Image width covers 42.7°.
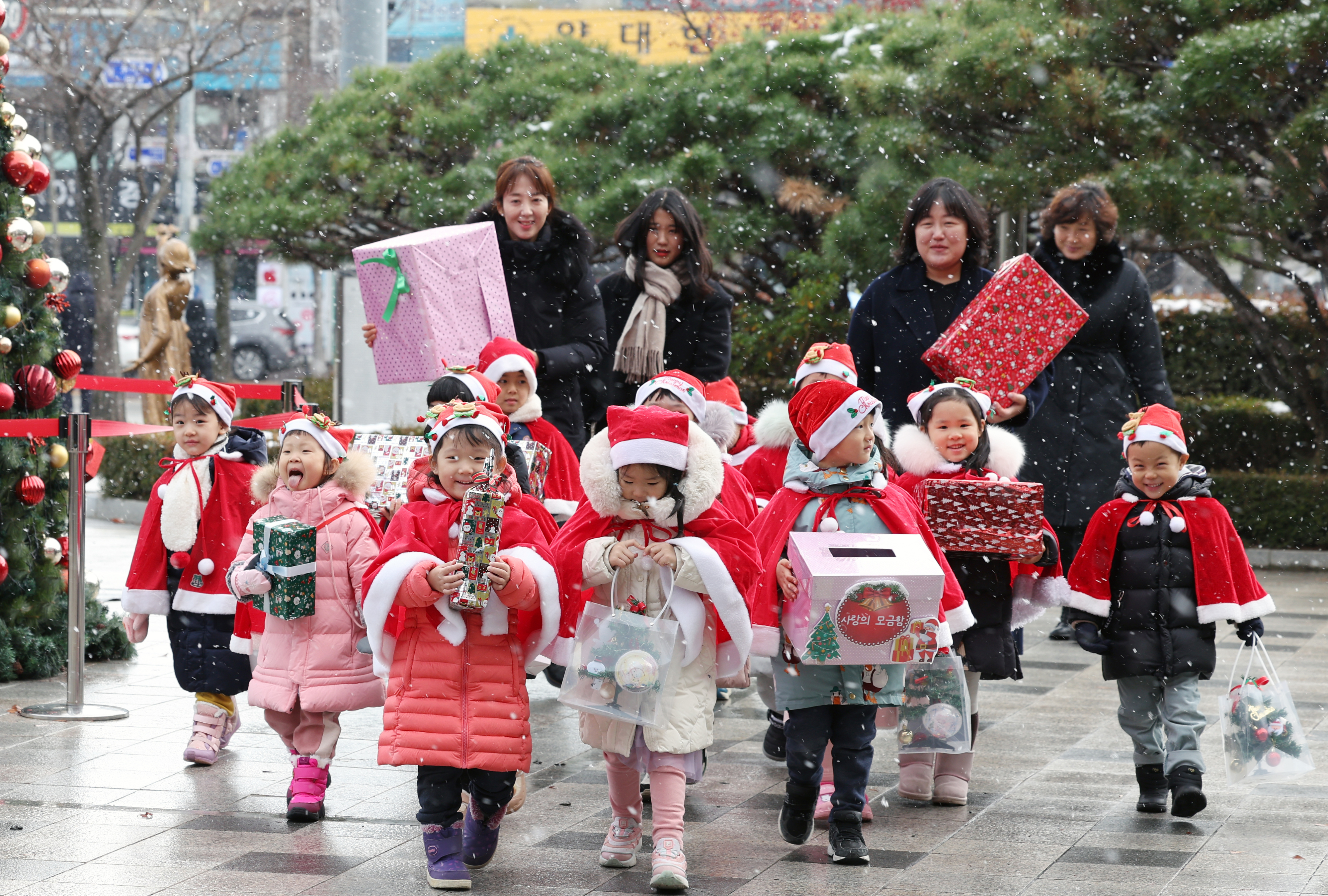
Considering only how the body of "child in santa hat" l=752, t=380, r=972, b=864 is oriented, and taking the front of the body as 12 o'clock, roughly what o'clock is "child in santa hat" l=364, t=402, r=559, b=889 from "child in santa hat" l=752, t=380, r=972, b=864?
"child in santa hat" l=364, t=402, r=559, b=889 is roughly at 2 o'clock from "child in santa hat" l=752, t=380, r=972, b=864.

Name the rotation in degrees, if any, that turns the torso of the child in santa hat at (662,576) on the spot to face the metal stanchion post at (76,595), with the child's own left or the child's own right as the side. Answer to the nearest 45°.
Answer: approximately 135° to the child's own right

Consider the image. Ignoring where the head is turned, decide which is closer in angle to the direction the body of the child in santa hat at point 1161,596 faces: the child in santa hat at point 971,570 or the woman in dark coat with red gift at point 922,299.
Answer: the child in santa hat
